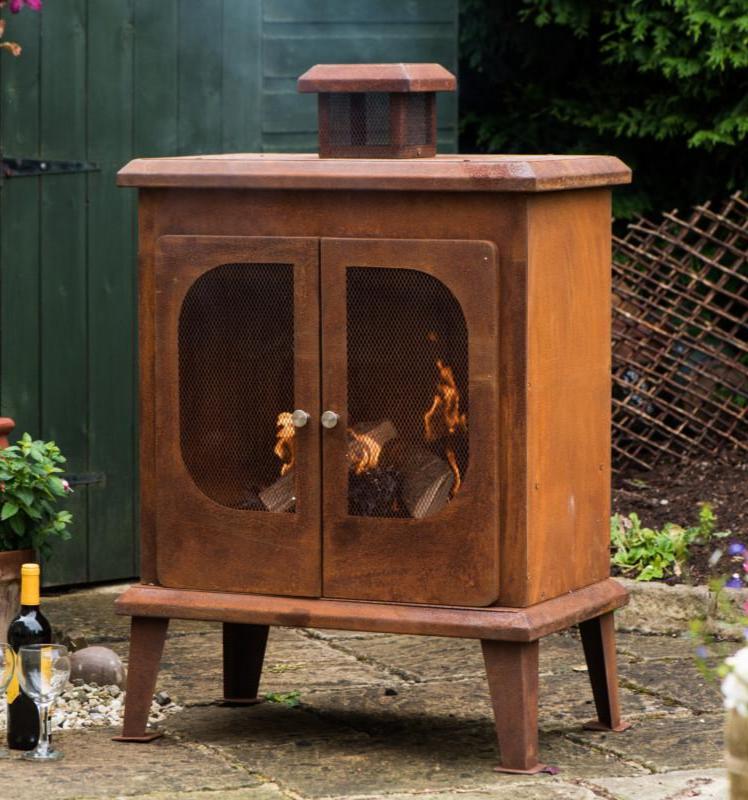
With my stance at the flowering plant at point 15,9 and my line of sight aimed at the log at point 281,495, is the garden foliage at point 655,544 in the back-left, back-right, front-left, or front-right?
front-left

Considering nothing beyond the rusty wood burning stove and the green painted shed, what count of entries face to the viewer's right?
0

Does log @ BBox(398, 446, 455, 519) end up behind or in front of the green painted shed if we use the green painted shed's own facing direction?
in front

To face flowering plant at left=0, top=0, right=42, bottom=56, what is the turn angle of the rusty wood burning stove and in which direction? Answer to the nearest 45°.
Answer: approximately 90° to its right

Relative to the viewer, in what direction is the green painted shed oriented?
toward the camera

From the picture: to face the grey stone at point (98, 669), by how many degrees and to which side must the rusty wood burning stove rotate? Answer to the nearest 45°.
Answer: approximately 90° to its right

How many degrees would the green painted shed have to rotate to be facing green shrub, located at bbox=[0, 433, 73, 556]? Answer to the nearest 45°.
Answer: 0° — it already faces it

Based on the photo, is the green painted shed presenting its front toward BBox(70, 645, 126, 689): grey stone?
yes

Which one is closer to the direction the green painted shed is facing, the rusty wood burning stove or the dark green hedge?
the rusty wood burning stove

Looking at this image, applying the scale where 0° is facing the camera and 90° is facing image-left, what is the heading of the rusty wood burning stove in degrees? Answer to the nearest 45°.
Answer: approximately 45°

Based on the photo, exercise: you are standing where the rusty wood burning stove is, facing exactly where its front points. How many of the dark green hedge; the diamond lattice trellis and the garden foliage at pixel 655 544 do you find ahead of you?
0

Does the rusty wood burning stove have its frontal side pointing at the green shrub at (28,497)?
no

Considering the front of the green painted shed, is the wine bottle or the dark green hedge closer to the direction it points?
the wine bottle

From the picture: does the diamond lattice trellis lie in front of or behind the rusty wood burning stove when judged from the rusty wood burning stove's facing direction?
behind

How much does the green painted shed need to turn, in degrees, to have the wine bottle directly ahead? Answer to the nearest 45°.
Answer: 0° — it already faces it
